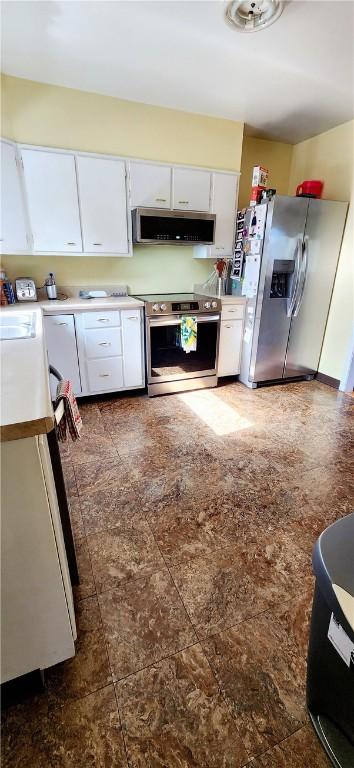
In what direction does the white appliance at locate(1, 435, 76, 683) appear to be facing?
to the viewer's right

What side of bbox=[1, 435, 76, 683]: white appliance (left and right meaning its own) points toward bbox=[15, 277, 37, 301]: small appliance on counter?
left

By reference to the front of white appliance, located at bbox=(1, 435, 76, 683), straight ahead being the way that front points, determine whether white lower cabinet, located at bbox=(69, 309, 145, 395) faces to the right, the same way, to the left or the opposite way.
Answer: to the right

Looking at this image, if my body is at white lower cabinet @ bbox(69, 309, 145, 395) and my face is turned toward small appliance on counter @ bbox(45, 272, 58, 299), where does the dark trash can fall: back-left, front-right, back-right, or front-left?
back-left

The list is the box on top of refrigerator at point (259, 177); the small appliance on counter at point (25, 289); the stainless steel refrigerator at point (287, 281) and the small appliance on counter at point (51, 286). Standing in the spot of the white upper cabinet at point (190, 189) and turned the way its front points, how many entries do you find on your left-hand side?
2

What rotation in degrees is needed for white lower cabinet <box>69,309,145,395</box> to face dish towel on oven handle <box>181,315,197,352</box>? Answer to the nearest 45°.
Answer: approximately 90° to its left

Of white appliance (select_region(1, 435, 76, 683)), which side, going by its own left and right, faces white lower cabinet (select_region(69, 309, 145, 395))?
left

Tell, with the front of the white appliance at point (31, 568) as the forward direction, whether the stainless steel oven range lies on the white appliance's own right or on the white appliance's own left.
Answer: on the white appliance's own left

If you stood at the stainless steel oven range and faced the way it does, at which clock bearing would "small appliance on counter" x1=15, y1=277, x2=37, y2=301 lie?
The small appliance on counter is roughly at 3 o'clock from the stainless steel oven range.

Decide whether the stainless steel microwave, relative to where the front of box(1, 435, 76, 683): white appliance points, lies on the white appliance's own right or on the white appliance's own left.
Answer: on the white appliance's own left

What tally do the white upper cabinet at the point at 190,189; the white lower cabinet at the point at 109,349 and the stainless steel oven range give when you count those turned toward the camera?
3
